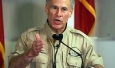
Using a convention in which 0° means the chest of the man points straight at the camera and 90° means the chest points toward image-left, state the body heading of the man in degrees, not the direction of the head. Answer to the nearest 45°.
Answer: approximately 0°
